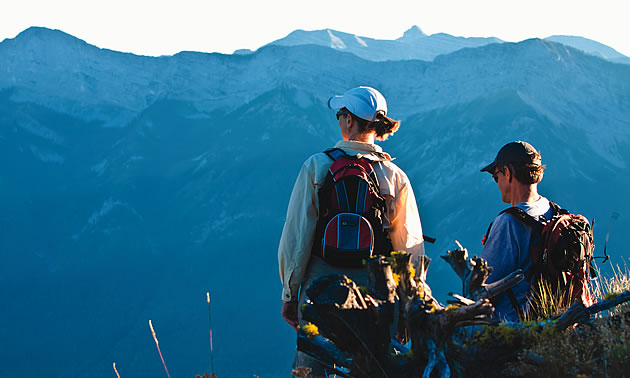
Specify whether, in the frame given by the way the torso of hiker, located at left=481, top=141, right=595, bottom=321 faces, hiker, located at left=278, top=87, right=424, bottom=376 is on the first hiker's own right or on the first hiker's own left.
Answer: on the first hiker's own left

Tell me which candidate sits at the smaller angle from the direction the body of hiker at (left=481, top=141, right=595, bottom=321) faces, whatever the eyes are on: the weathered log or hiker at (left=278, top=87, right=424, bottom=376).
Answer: the hiker

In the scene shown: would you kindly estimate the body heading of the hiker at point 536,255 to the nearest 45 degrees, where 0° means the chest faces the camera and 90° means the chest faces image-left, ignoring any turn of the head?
approximately 135°
